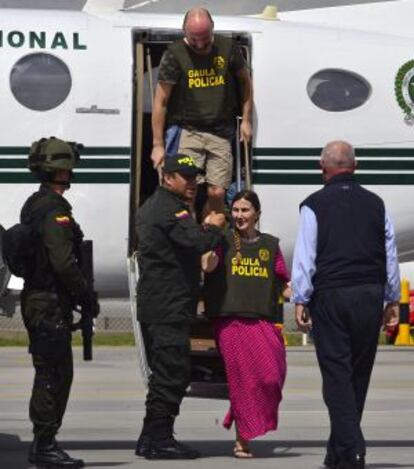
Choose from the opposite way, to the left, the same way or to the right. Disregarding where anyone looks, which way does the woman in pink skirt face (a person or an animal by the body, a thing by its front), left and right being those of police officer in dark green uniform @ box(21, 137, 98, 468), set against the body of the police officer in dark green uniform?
to the right

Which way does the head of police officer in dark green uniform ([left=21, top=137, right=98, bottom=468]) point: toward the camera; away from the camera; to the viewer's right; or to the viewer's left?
to the viewer's right

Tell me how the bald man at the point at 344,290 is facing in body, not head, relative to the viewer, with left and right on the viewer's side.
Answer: facing away from the viewer

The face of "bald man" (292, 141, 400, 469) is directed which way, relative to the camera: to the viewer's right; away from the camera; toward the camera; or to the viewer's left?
away from the camera

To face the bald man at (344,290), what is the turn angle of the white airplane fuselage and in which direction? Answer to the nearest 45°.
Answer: approximately 90° to its left

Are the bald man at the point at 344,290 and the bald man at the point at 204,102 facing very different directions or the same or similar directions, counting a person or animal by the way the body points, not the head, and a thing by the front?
very different directions

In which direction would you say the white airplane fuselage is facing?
to the viewer's left

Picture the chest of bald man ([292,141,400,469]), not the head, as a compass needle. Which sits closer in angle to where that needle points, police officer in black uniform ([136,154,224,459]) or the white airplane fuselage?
the white airplane fuselage

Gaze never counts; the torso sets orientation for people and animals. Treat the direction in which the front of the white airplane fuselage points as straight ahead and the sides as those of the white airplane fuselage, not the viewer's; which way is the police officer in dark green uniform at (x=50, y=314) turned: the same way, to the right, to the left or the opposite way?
the opposite way

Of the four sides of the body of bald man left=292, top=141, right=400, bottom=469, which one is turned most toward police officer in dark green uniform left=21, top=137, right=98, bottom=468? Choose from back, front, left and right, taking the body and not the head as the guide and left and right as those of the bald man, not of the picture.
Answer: left

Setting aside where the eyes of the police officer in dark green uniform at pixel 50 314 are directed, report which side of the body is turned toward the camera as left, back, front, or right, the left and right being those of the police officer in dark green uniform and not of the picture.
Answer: right

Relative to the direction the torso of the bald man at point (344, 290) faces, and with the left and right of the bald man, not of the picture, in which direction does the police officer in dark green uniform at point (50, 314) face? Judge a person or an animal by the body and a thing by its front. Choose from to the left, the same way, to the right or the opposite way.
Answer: to the right
